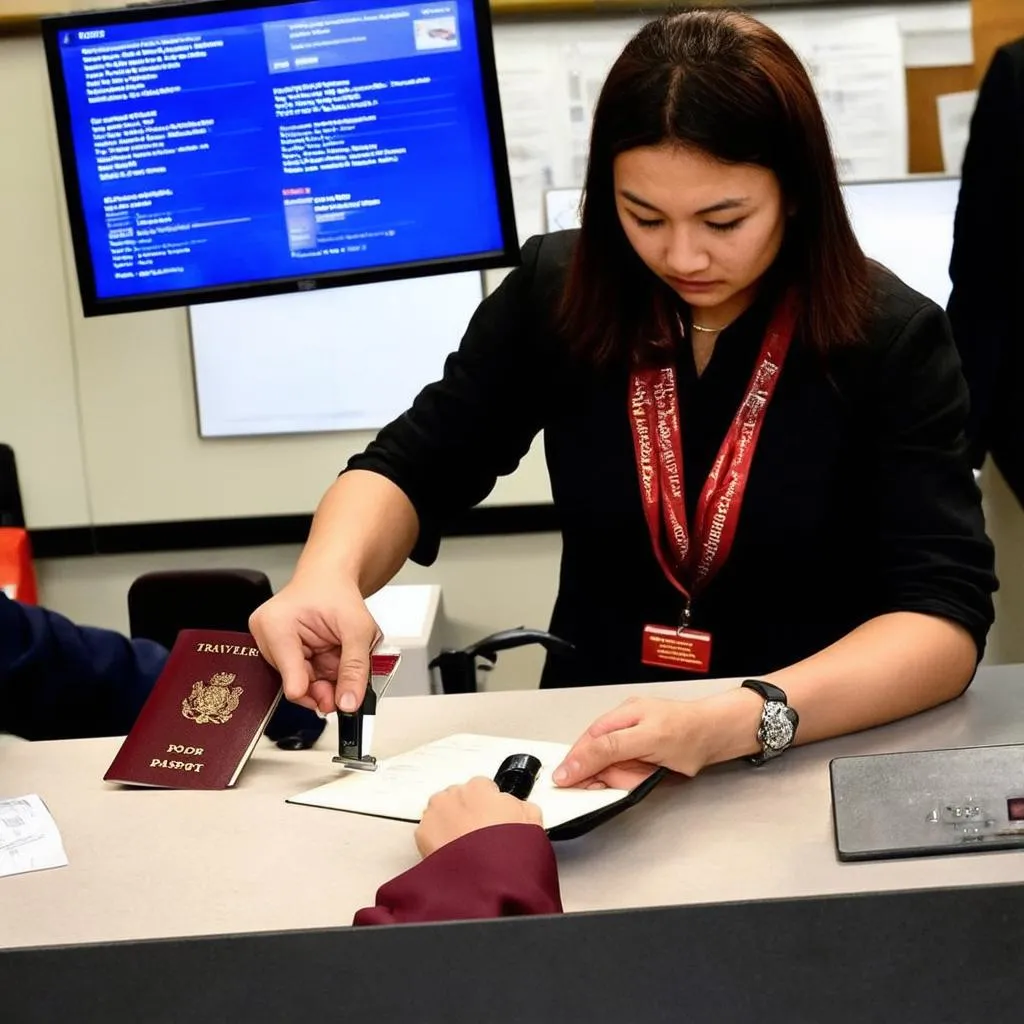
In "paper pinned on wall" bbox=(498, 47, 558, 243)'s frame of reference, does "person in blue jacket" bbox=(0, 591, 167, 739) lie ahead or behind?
ahead

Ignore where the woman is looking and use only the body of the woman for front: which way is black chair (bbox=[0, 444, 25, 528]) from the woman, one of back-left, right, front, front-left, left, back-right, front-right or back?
back-right

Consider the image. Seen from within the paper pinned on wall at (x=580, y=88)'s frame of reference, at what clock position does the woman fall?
The woman is roughly at 12 o'clock from the paper pinned on wall.

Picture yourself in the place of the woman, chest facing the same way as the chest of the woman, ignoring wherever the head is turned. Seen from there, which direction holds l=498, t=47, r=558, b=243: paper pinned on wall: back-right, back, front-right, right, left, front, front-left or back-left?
back

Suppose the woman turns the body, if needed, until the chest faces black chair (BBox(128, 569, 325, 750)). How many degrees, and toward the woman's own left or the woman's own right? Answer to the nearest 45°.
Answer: approximately 135° to the woman's own right

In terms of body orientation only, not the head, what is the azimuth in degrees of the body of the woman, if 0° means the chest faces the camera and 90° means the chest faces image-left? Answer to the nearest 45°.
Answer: approximately 0°
